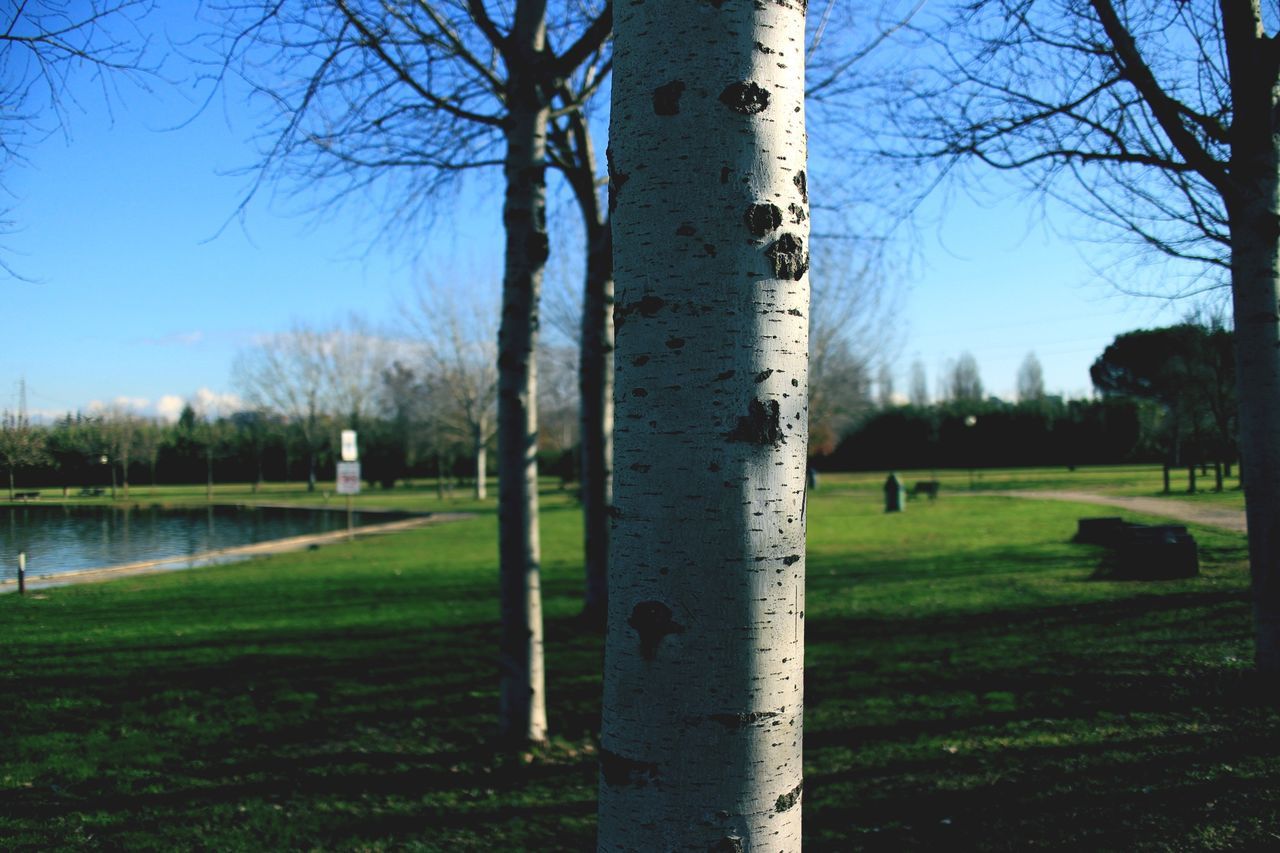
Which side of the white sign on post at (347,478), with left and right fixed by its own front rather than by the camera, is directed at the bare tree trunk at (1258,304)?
front

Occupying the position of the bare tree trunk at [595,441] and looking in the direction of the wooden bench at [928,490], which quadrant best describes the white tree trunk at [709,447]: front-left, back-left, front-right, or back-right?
back-right

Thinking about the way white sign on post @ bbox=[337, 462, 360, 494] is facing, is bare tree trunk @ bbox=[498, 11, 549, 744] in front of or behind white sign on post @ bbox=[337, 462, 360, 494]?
in front

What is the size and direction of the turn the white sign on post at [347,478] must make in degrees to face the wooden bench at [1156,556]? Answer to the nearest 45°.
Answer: approximately 45° to its left

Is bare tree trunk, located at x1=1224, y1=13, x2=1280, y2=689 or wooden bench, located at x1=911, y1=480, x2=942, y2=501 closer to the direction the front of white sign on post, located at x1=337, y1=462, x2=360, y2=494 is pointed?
the bare tree trunk

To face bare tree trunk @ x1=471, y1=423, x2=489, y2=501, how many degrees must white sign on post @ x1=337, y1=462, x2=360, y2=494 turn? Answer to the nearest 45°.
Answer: approximately 180°

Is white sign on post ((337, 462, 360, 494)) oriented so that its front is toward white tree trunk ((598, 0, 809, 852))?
yes

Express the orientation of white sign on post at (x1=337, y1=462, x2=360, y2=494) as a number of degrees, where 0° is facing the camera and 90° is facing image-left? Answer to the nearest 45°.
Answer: approximately 0°
